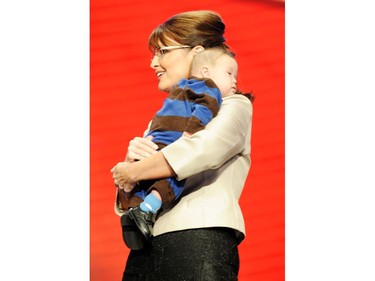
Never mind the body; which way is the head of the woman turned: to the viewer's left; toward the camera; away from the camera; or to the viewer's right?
to the viewer's left

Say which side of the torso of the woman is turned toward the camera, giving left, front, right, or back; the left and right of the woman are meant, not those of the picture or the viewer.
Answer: left
